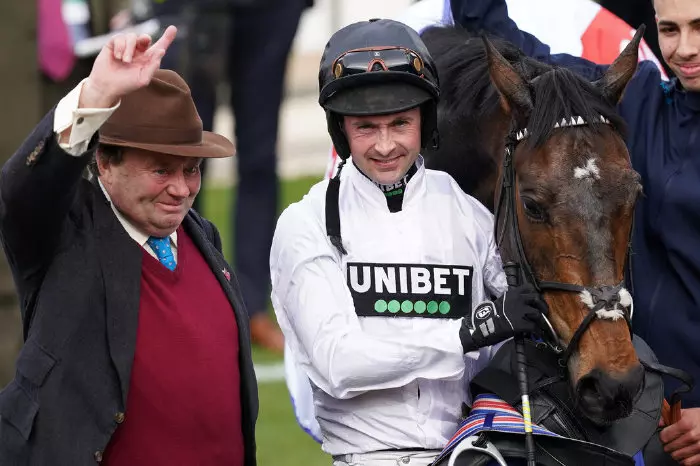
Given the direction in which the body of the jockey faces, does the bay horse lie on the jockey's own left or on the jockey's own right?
on the jockey's own left

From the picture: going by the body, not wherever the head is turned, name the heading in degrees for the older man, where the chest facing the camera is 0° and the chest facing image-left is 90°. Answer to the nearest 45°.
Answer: approximately 315°

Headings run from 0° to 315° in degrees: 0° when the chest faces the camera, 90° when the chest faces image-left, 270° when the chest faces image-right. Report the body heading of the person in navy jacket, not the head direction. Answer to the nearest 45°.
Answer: approximately 0°

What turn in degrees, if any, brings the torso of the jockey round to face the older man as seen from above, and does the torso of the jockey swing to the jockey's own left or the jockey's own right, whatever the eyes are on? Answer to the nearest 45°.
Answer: approximately 90° to the jockey's own right

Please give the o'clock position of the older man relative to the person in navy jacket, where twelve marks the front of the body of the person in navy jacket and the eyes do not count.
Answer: The older man is roughly at 2 o'clock from the person in navy jacket.

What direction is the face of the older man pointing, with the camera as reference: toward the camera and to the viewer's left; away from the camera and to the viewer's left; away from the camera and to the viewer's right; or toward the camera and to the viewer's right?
toward the camera and to the viewer's right

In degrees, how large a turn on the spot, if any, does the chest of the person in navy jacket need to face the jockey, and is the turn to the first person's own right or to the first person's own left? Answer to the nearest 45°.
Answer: approximately 45° to the first person's own right

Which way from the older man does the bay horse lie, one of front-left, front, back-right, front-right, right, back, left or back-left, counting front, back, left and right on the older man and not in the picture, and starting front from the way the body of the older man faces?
front-left
